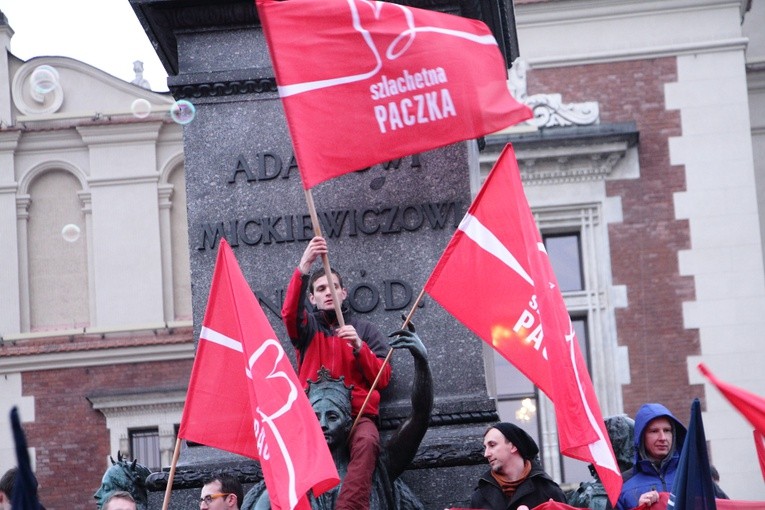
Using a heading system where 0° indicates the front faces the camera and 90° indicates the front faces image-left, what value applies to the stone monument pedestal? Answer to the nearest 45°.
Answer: approximately 0°

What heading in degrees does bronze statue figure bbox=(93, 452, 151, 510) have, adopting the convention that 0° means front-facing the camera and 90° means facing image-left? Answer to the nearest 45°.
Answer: approximately 90°
